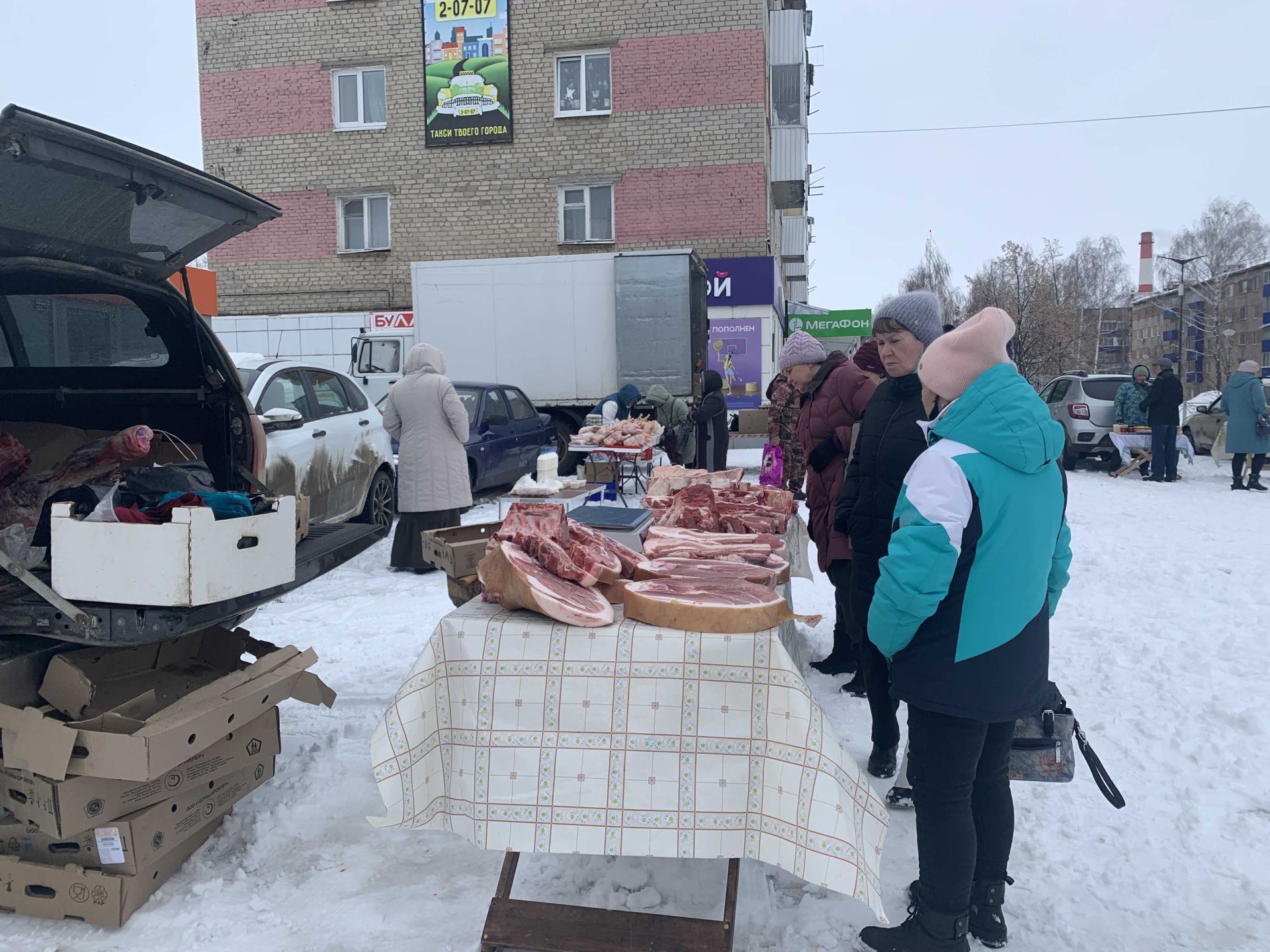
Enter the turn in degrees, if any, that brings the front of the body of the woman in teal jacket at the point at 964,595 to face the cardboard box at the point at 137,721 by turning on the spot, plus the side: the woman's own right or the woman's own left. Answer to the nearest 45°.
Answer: approximately 45° to the woman's own left

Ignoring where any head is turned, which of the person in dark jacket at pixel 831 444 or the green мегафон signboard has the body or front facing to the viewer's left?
the person in dark jacket

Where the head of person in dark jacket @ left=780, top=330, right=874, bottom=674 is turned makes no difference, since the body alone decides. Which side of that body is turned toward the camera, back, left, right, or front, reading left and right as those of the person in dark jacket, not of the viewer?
left

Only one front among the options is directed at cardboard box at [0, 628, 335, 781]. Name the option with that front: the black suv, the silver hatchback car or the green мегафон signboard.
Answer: the green мегафон signboard

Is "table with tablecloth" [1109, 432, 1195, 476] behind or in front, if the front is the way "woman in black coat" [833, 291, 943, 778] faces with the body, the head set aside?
behind

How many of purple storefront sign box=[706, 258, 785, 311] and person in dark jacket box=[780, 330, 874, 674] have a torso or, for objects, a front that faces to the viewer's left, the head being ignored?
1

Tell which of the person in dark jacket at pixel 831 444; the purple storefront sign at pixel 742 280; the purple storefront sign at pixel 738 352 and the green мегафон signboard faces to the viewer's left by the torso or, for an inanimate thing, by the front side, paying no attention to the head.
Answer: the person in dark jacket

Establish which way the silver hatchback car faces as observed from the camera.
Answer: facing away from the viewer and to the left of the viewer

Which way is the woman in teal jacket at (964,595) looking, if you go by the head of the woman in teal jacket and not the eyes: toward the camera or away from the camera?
away from the camera

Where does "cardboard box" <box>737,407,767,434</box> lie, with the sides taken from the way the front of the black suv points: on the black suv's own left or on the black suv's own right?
on the black suv's own right

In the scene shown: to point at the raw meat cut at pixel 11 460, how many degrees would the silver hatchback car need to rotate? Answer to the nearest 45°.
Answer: approximately 135° to its left

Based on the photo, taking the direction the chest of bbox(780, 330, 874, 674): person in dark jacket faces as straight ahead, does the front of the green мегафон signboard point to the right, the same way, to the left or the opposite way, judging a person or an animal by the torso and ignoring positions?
to the left

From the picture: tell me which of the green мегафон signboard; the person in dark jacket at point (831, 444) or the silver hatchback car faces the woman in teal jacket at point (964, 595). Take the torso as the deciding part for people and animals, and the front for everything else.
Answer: the green мегафон signboard
